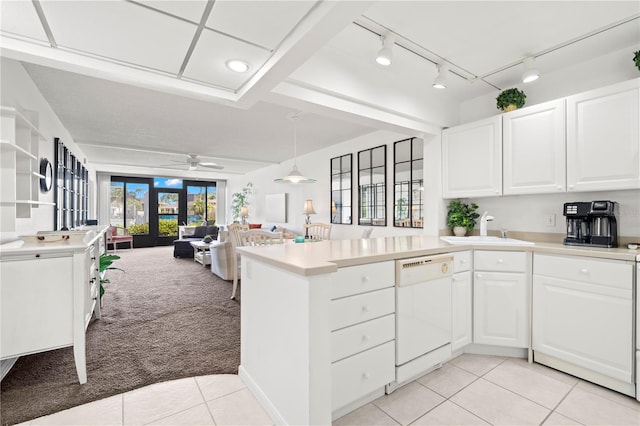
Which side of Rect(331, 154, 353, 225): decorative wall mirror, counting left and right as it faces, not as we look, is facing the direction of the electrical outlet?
left

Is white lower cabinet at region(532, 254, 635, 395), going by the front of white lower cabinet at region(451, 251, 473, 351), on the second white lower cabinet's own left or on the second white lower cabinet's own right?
on the second white lower cabinet's own left

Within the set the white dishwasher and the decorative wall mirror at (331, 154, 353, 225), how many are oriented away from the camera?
0

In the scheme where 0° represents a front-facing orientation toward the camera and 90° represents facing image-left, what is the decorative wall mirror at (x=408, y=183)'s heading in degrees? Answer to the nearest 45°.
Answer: approximately 45°

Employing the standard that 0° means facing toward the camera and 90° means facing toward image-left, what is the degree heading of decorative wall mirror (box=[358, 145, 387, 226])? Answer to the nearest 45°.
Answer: approximately 45°

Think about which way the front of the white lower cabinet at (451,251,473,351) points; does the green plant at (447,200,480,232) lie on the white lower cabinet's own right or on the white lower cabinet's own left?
on the white lower cabinet's own left

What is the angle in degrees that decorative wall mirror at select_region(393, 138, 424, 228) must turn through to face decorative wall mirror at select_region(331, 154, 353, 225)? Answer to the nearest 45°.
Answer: approximately 90° to its right

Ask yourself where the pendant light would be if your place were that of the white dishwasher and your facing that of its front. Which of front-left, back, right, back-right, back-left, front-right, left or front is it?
back

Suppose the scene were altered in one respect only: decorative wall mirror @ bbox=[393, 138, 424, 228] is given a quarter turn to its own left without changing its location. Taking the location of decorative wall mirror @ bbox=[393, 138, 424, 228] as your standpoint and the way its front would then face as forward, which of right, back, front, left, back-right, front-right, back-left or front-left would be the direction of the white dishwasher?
front-right

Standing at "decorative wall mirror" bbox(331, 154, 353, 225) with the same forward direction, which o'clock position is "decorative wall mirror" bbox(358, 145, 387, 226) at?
"decorative wall mirror" bbox(358, 145, 387, 226) is roughly at 9 o'clock from "decorative wall mirror" bbox(331, 154, 353, 225).

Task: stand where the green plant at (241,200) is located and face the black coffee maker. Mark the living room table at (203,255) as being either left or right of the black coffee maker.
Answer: right
